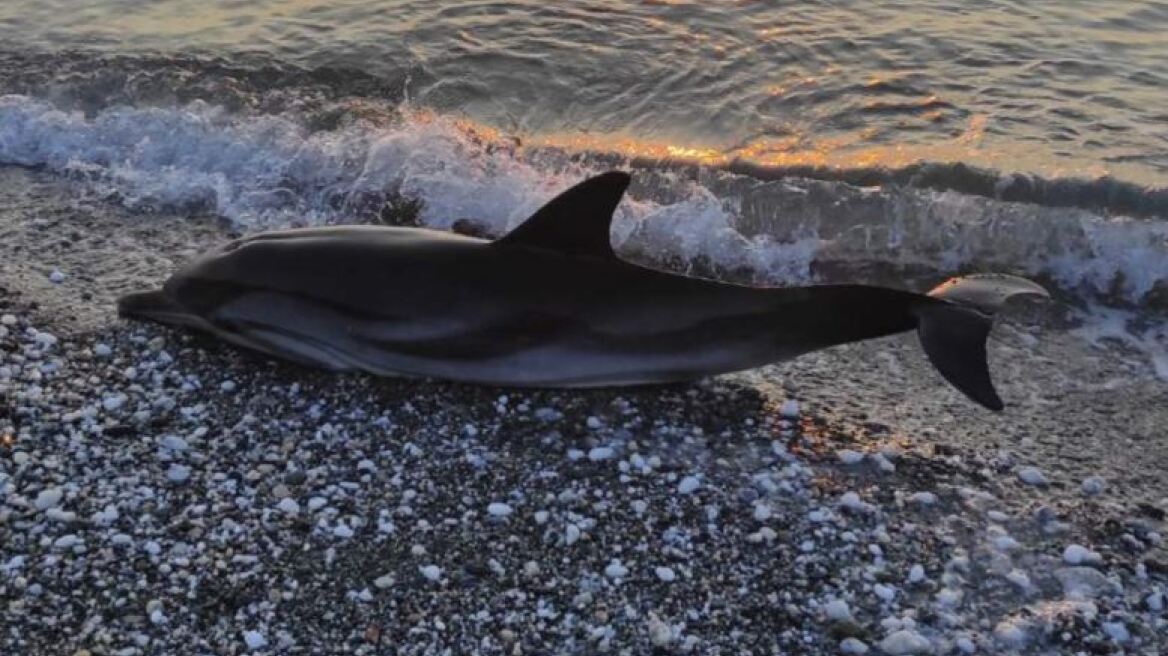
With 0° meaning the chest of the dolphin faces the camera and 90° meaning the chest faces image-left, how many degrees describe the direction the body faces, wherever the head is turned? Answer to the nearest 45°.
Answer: approximately 90°

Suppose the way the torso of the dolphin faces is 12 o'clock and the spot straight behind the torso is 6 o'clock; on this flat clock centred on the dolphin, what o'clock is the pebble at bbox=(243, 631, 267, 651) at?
The pebble is roughly at 10 o'clock from the dolphin.

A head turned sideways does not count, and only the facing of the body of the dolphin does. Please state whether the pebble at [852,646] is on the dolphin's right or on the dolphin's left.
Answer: on the dolphin's left

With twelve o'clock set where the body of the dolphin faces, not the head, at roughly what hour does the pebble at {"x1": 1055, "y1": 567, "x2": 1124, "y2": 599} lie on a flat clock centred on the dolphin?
The pebble is roughly at 7 o'clock from the dolphin.

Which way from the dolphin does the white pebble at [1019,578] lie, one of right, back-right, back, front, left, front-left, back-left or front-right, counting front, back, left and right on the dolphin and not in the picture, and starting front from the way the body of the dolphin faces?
back-left

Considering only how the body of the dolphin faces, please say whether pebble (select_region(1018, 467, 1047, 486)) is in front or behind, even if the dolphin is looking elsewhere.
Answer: behind

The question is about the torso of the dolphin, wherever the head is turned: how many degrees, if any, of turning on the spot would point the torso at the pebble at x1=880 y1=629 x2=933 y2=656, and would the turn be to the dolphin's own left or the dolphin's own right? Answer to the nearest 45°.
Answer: approximately 135° to the dolphin's own left

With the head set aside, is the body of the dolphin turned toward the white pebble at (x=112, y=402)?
yes

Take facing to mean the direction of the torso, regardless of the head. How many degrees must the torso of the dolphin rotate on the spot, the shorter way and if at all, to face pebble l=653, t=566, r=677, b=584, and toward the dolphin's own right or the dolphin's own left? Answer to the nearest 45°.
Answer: approximately 90° to the dolphin's own left

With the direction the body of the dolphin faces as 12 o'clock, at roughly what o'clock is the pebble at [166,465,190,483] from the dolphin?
The pebble is roughly at 11 o'clock from the dolphin.

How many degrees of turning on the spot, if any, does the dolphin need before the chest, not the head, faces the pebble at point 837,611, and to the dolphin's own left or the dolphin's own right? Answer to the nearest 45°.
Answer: approximately 135° to the dolphin's own left

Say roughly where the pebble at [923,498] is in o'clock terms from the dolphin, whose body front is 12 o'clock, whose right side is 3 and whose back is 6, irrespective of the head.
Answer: The pebble is roughly at 7 o'clock from the dolphin.

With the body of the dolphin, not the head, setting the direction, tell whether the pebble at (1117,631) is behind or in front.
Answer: behind

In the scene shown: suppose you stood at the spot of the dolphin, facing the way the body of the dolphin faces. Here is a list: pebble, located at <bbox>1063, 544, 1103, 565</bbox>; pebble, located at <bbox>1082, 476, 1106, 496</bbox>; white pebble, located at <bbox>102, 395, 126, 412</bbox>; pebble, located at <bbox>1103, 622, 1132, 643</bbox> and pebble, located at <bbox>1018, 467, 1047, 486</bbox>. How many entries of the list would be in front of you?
1

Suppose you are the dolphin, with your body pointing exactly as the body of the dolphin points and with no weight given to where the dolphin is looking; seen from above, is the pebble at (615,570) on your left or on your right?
on your left

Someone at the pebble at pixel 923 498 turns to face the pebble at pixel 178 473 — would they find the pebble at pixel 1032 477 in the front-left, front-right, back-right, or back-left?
back-right

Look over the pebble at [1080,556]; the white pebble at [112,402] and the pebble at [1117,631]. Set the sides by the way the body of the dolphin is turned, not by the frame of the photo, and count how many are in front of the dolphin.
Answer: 1
